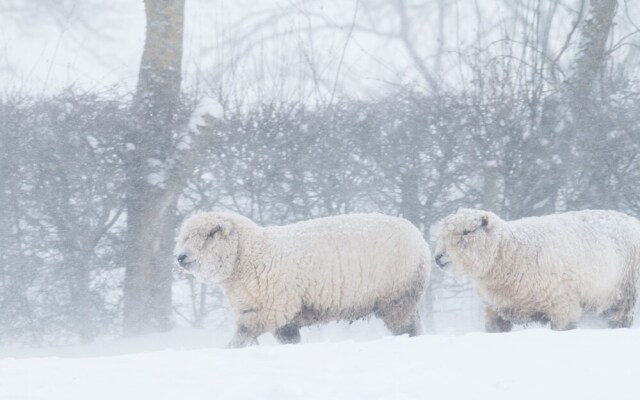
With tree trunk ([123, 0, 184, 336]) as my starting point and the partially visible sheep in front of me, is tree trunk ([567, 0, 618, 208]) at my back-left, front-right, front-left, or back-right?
front-left

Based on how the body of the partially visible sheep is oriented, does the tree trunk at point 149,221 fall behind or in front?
in front

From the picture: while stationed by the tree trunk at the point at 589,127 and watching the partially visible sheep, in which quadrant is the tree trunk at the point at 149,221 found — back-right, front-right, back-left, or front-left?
front-right

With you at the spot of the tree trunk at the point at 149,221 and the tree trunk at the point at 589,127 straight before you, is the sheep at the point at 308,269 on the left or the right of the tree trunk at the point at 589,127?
right

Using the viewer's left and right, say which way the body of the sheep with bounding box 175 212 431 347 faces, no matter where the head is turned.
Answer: facing to the left of the viewer

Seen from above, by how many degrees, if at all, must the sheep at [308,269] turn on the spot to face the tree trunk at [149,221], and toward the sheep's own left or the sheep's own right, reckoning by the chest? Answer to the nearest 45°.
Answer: approximately 45° to the sheep's own right

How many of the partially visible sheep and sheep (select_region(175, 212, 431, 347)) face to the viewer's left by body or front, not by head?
2

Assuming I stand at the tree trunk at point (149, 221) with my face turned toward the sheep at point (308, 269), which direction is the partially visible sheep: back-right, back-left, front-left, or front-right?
front-left

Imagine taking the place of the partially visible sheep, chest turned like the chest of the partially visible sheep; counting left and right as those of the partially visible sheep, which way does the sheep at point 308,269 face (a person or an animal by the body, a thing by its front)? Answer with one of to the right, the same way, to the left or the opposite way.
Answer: the same way

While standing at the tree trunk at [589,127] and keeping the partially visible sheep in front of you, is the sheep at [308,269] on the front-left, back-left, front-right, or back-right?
front-right

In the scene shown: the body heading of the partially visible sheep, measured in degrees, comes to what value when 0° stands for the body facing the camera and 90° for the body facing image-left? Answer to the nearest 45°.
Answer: approximately 90°

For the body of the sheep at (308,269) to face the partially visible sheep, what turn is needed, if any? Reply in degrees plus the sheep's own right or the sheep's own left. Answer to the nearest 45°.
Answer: approximately 180°

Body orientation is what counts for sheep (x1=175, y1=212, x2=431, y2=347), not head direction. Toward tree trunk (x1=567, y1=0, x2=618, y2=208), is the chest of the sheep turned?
no
